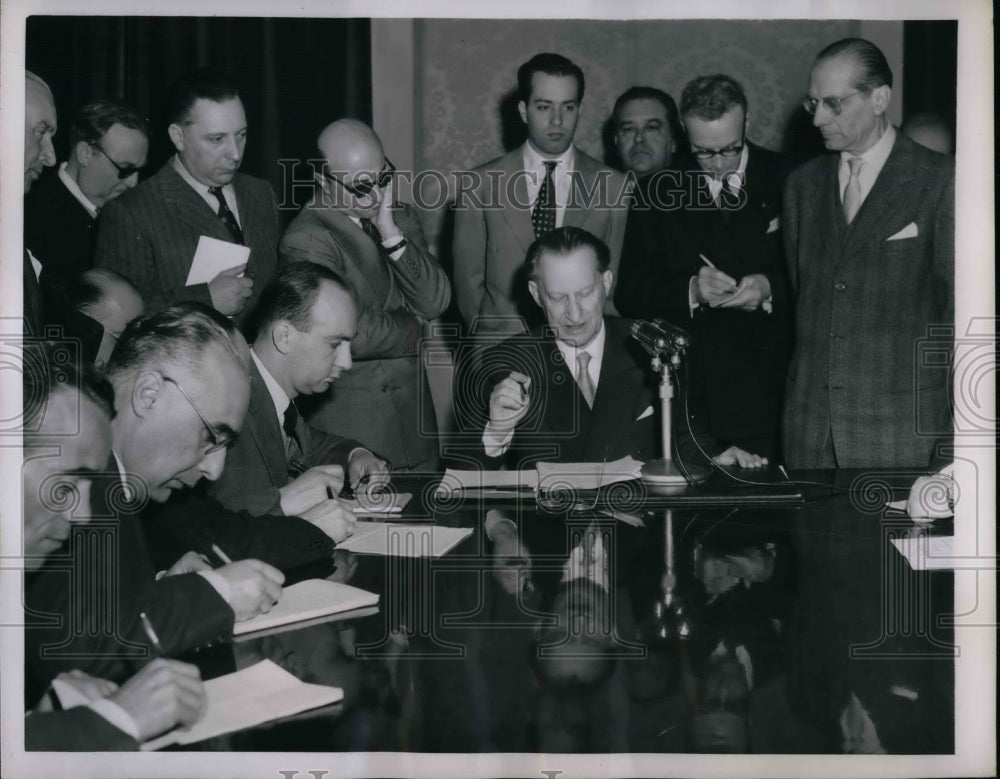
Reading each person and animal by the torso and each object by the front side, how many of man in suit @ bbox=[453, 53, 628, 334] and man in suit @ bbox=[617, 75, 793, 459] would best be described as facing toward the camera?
2

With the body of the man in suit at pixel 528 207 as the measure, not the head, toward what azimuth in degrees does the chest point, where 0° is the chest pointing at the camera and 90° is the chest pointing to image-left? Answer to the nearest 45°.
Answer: approximately 0°

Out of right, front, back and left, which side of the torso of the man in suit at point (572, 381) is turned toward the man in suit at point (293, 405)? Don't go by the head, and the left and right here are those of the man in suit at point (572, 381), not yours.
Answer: right

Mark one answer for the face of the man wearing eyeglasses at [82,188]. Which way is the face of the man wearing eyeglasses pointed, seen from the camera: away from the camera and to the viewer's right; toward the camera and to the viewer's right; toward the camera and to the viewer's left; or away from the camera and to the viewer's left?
toward the camera and to the viewer's right

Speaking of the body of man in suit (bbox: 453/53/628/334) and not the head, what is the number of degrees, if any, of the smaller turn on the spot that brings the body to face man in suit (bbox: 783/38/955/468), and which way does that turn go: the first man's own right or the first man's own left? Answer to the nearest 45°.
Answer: approximately 90° to the first man's own left

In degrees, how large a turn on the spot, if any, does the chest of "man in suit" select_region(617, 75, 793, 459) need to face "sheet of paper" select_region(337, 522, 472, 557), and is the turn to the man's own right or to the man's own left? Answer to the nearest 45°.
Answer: approximately 45° to the man's own right

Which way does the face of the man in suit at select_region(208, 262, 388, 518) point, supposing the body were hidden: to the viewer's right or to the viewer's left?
to the viewer's right

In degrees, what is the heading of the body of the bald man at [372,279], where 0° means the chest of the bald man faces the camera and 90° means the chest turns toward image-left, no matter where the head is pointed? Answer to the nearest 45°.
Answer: approximately 315°

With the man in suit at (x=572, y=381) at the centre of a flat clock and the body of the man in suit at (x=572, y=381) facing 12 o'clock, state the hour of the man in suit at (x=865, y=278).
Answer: the man in suit at (x=865, y=278) is roughly at 9 o'clock from the man in suit at (x=572, y=381).

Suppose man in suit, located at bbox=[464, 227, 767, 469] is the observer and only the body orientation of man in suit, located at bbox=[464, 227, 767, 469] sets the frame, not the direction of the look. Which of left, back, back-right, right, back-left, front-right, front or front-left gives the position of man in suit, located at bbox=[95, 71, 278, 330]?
right
